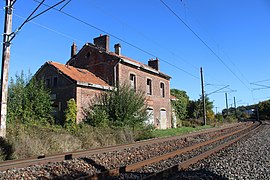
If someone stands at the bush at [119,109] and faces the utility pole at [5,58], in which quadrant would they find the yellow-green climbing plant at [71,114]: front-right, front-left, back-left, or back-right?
front-right

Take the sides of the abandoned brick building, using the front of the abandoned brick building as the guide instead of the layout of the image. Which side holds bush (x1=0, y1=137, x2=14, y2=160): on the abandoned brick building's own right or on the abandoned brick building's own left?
on the abandoned brick building's own right

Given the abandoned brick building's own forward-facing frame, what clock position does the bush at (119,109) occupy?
The bush is roughly at 1 o'clock from the abandoned brick building.

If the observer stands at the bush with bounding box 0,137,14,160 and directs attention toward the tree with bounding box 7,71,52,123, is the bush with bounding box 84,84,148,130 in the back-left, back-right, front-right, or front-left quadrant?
front-right

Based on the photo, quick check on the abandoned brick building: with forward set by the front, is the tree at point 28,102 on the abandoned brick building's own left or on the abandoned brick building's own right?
on the abandoned brick building's own right

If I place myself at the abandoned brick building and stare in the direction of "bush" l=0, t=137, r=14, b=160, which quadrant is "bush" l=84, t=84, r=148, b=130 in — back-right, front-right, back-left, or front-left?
front-left

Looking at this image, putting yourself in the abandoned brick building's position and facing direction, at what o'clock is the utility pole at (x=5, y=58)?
The utility pole is roughly at 2 o'clock from the abandoned brick building.
